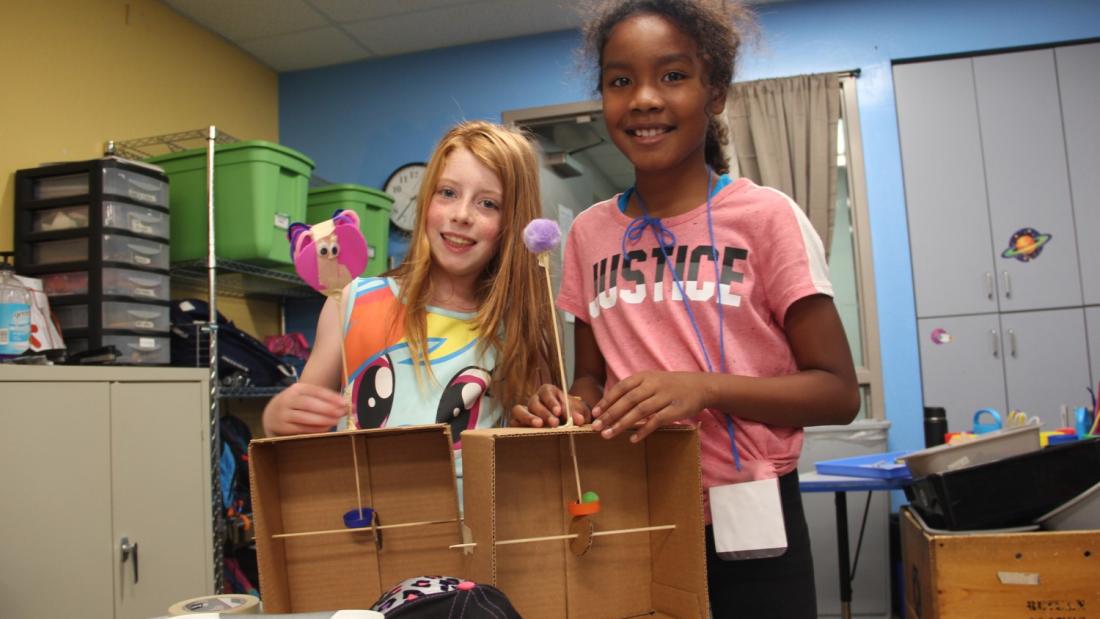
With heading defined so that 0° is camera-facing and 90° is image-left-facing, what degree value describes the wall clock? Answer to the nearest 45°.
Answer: approximately 0°

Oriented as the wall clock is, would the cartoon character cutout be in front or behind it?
in front

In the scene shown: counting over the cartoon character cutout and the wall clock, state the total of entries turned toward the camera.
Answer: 2

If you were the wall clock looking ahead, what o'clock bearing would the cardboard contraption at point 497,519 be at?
The cardboard contraption is roughly at 12 o'clock from the wall clock.

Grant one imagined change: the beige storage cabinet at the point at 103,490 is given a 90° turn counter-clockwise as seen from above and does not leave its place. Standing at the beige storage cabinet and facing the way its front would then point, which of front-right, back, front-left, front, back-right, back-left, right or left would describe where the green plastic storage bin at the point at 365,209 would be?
front-left

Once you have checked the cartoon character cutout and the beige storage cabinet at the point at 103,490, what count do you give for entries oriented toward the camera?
2
